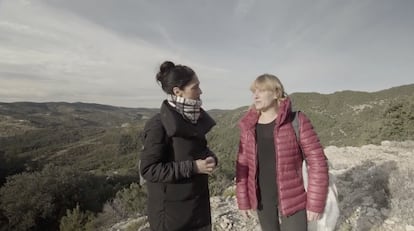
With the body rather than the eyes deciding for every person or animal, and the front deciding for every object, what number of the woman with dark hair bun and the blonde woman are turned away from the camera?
0

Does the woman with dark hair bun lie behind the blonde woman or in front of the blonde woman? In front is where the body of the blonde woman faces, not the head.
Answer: in front

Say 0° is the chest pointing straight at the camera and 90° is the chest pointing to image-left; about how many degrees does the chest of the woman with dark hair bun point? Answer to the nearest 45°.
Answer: approximately 315°

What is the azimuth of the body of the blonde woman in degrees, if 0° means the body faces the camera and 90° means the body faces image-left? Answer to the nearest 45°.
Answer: approximately 45°

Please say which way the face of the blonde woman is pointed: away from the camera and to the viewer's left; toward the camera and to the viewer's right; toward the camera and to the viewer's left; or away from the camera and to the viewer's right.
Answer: toward the camera and to the viewer's left

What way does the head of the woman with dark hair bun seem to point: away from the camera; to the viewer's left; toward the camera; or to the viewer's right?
to the viewer's right

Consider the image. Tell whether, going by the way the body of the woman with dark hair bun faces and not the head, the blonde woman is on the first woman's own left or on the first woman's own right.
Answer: on the first woman's own left

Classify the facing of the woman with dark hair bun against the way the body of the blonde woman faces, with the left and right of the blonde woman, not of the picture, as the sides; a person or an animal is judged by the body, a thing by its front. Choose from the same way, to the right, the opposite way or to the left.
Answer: to the left
